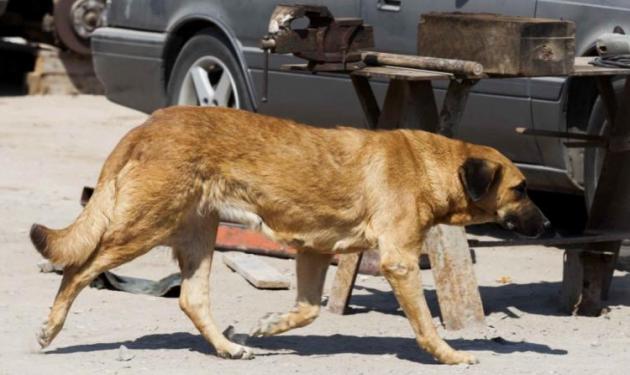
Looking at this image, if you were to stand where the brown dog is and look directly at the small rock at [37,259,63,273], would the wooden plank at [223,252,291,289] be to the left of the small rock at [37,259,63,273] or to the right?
right

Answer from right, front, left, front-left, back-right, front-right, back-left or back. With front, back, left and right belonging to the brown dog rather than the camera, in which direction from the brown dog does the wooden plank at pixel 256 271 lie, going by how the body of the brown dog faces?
left

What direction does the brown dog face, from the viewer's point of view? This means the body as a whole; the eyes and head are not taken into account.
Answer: to the viewer's right

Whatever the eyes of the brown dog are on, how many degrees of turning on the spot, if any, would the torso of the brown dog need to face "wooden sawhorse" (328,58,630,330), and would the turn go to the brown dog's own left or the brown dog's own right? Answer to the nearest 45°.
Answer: approximately 45° to the brown dog's own left

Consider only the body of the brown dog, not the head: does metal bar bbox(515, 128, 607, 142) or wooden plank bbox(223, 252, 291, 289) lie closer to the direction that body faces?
the metal bar

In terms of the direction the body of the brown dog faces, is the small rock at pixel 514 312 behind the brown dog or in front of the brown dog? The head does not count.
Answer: in front

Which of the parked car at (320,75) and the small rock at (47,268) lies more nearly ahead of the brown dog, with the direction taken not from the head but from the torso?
the parked car

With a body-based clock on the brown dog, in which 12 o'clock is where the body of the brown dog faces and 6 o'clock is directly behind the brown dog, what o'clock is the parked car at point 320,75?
The parked car is roughly at 9 o'clock from the brown dog.

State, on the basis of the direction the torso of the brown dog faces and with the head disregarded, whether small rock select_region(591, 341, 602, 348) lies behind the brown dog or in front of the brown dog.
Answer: in front
